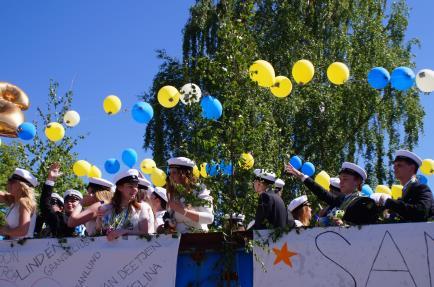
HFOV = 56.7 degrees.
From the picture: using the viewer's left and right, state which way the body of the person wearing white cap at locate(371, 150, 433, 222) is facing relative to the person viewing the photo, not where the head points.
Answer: facing to the left of the viewer

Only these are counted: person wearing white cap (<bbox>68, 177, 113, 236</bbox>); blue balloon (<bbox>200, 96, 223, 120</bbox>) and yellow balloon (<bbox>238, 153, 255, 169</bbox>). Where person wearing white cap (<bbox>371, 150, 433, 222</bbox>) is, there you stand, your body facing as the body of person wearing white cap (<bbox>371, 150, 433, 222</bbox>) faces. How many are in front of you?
3

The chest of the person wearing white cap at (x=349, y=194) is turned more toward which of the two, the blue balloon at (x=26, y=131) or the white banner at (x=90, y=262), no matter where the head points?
the white banner

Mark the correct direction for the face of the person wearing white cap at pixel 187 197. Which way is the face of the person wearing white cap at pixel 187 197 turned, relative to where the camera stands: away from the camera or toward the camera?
toward the camera

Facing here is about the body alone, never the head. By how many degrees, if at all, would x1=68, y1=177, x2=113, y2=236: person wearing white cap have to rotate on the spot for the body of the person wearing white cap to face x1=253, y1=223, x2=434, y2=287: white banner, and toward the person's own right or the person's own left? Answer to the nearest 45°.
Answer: approximately 135° to the person's own left

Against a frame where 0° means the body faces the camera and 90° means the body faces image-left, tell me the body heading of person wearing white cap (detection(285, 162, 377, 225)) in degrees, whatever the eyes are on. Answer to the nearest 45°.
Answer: approximately 45°

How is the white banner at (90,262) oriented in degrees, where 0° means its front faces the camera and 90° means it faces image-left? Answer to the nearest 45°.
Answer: approximately 0°

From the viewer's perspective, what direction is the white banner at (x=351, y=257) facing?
toward the camera
